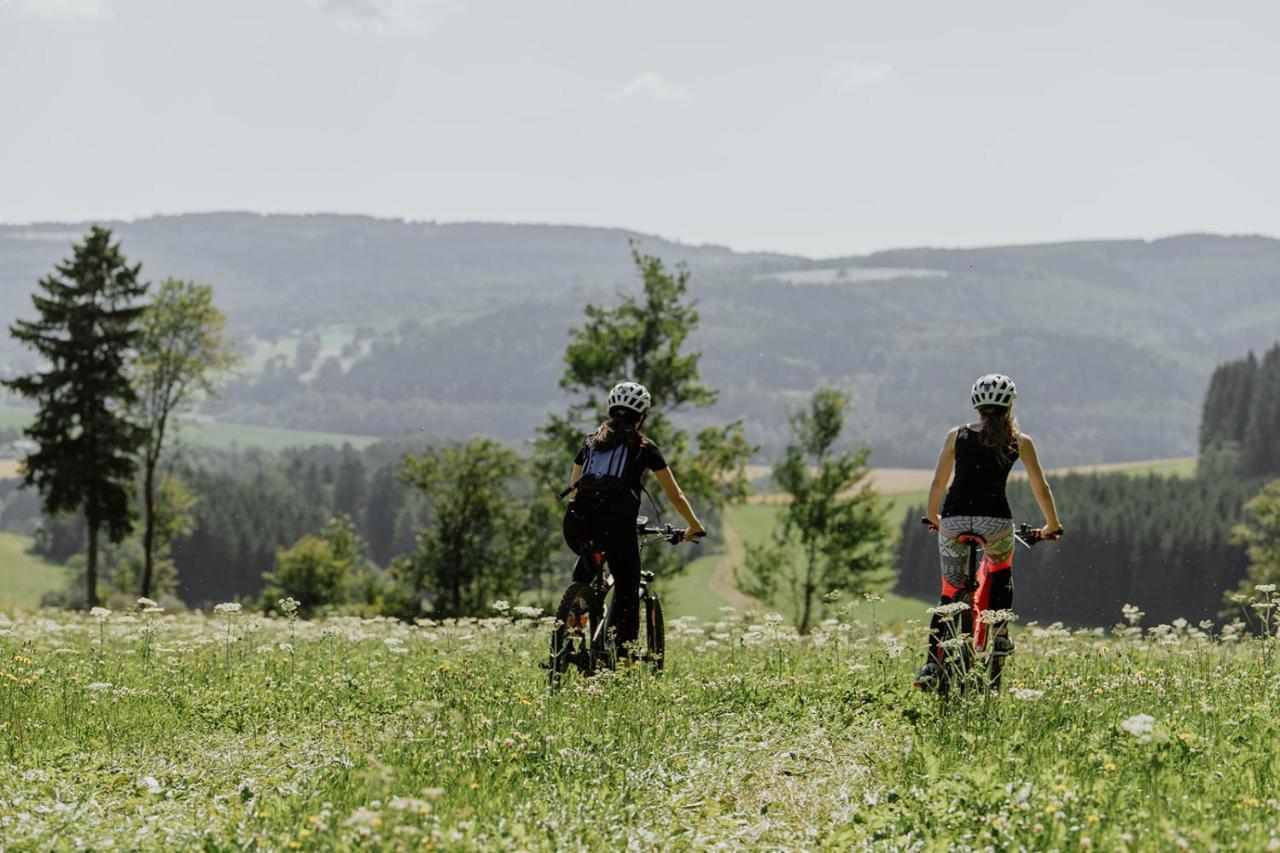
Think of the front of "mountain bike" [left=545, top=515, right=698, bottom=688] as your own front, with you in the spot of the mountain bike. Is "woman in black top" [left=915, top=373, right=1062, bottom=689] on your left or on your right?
on your right

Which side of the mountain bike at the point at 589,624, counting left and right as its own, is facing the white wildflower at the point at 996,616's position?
right

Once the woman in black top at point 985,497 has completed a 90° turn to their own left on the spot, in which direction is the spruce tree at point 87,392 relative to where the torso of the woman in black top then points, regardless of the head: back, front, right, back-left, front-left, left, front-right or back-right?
front-right

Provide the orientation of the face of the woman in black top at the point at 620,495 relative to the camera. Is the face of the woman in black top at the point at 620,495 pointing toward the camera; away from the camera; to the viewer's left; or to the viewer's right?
away from the camera

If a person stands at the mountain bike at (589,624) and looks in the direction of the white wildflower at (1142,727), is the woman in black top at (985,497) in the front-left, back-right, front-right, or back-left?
front-left

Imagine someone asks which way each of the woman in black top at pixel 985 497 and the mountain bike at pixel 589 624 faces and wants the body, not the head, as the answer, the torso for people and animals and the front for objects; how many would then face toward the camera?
0

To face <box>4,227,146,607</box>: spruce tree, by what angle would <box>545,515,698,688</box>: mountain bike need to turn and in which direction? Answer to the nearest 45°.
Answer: approximately 90° to its left

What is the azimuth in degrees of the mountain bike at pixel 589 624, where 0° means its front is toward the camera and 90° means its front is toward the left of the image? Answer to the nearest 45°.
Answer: approximately 225°

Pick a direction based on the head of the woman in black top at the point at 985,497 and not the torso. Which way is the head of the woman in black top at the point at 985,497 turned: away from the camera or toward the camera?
away from the camera

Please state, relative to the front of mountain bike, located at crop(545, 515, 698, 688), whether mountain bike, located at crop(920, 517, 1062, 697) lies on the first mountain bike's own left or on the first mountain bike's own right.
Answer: on the first mountain bike's own right

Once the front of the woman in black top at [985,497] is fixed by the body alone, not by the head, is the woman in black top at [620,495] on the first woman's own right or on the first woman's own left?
on the first woman's own left

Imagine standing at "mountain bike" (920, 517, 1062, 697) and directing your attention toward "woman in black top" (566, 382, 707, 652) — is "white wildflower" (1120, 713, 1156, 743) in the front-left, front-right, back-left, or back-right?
back-left

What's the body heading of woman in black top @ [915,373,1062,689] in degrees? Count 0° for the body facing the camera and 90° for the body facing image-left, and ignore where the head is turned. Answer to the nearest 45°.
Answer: approximately 180°

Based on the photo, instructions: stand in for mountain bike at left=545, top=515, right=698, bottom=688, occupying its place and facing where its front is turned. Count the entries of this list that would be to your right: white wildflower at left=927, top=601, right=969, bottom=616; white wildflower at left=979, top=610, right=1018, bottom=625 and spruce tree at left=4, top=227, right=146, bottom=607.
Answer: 2
